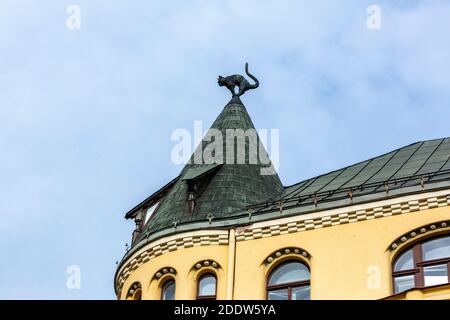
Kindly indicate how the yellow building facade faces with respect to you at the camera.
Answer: facing the viewer and to the left of the viewer

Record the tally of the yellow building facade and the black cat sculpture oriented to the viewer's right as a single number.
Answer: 0

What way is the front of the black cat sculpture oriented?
to the viewer's left
